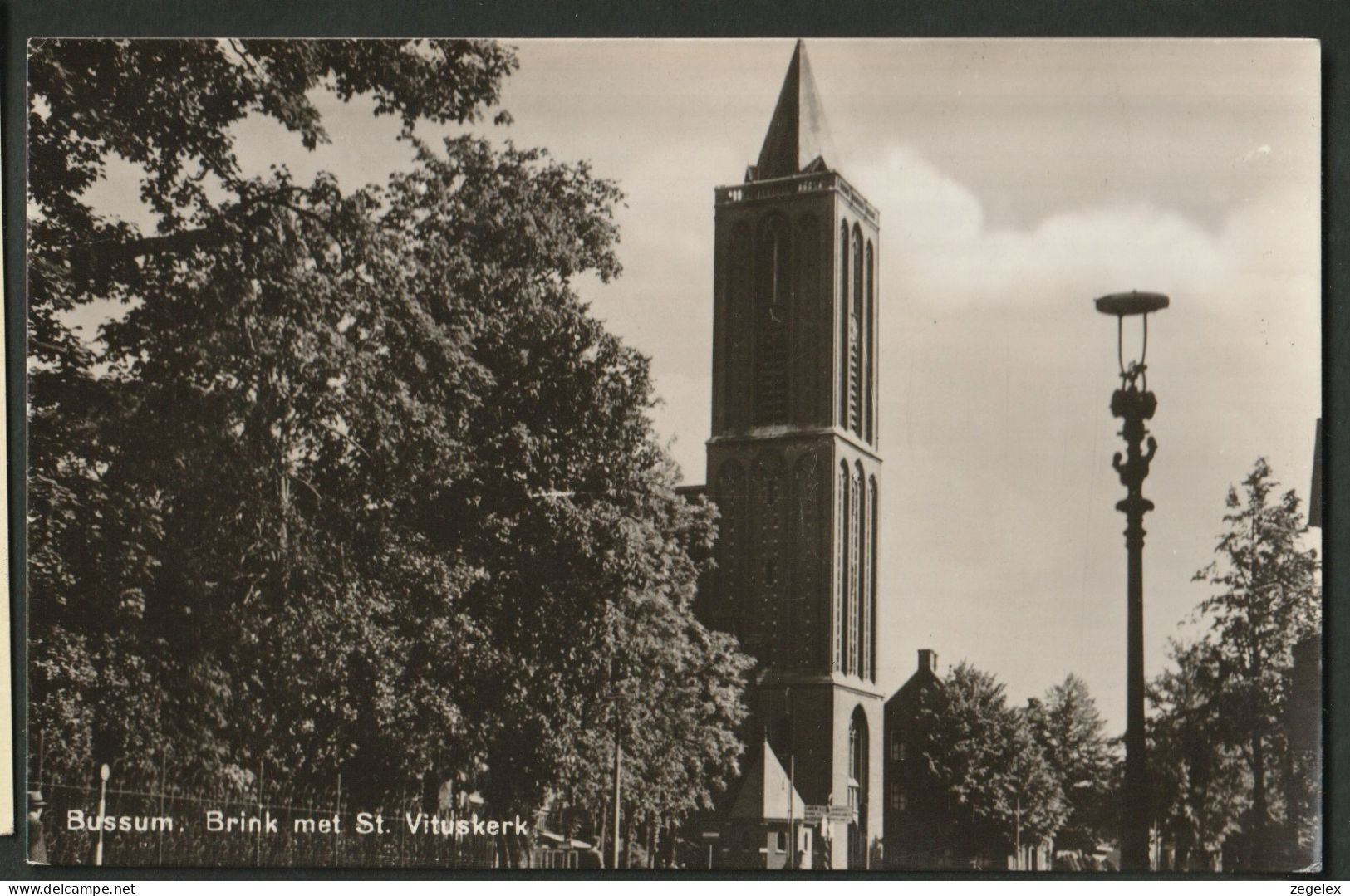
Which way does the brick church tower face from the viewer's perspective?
to the viewer's right
